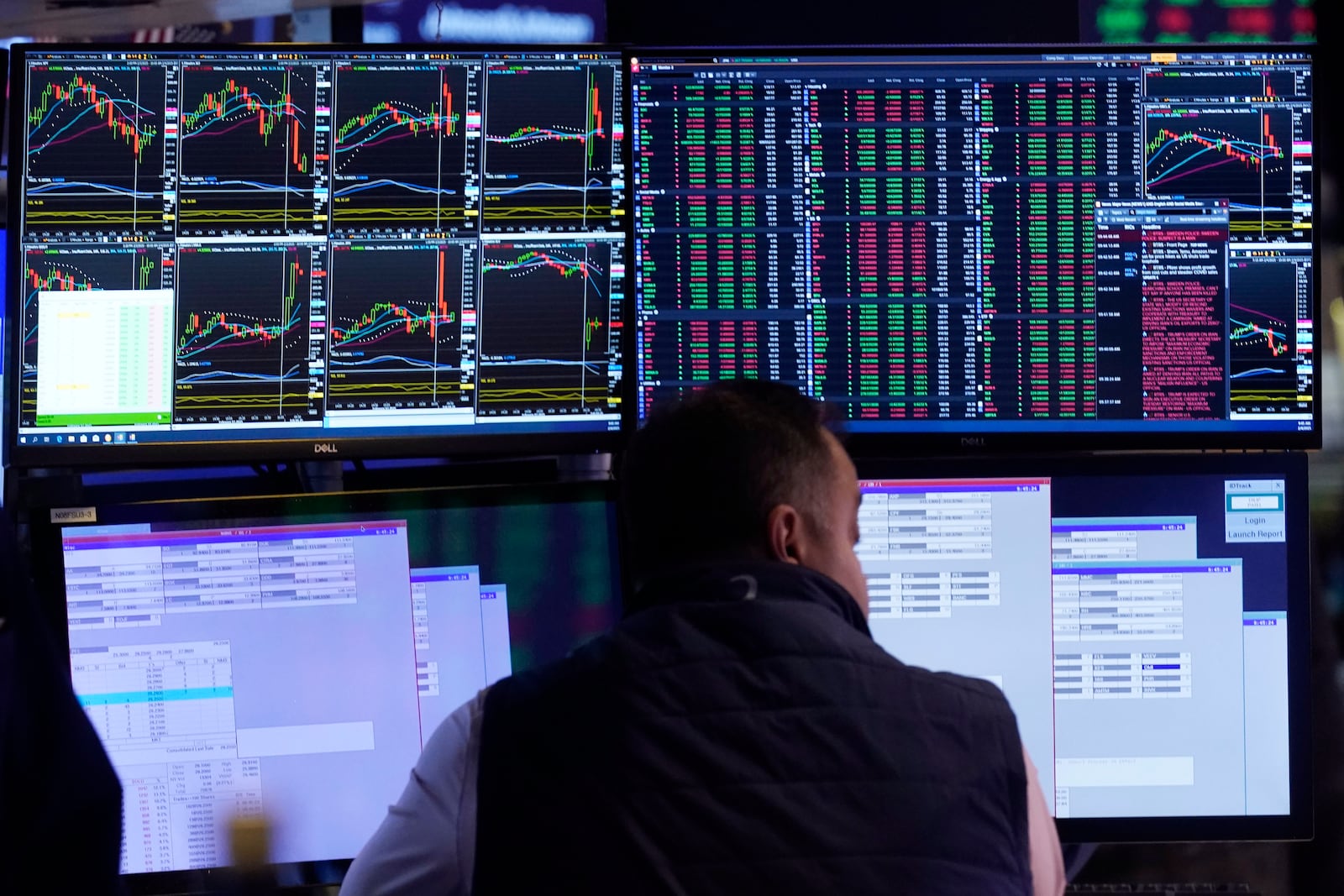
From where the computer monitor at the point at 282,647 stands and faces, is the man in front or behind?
in front

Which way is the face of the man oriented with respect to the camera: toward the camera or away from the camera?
away from the camera

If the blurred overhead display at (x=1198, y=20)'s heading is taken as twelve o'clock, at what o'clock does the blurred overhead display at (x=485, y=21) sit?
the blurred overhead display at (x=485, y=21) is roughly at 2 o'clock from the blurred overhead display at (x=1198, y=20).

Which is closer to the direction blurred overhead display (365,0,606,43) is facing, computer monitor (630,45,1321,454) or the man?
the man

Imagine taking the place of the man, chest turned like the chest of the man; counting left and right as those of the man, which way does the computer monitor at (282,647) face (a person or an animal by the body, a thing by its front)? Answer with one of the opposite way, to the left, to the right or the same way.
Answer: the opposite way

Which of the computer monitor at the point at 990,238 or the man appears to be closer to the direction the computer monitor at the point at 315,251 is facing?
the man

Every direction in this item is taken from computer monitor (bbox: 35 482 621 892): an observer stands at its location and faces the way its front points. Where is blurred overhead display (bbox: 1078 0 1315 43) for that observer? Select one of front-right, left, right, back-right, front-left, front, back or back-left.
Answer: left

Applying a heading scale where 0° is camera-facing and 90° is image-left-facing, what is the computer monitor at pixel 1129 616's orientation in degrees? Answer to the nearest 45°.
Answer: approximately 0°

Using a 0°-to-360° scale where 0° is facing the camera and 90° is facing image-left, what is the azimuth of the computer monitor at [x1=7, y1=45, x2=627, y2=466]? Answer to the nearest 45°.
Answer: approximately 0°

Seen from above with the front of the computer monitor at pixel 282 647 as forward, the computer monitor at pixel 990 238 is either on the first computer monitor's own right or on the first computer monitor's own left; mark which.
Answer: on the first computer monitor's own left

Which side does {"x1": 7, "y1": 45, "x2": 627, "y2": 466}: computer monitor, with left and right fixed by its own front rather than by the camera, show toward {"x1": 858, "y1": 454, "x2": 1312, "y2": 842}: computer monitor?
left

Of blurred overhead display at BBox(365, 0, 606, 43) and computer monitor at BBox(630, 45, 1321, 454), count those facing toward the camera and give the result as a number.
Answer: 2
